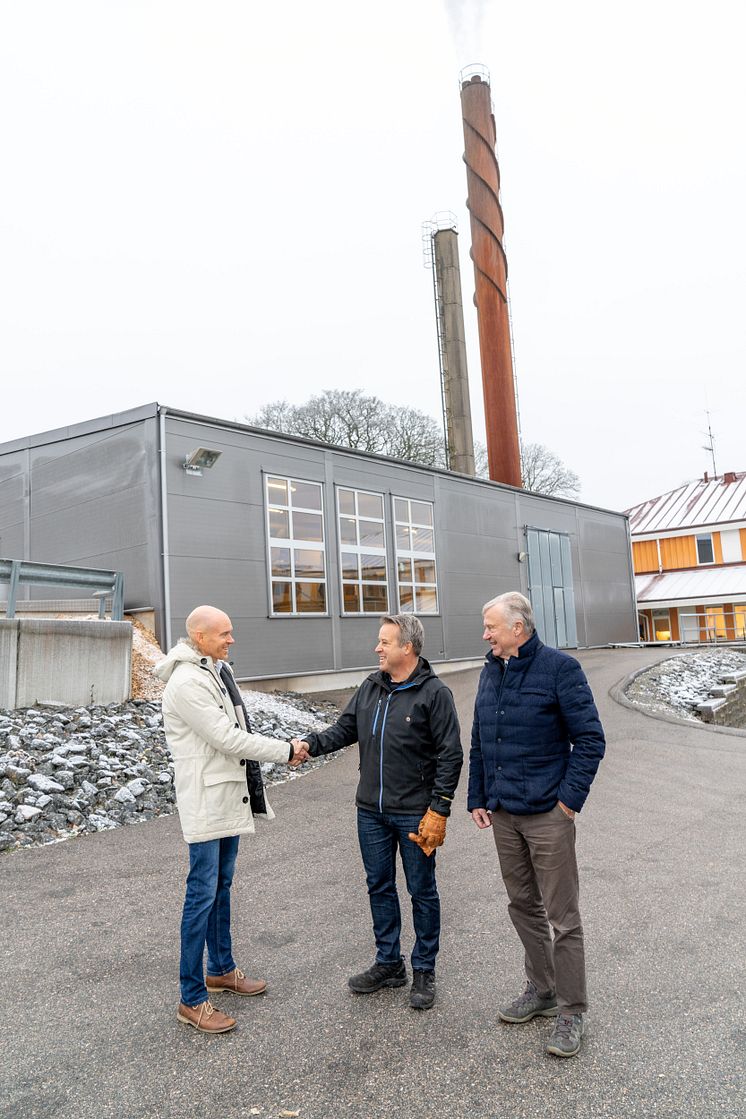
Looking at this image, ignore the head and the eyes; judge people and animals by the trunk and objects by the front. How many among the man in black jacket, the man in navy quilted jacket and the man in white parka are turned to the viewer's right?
1

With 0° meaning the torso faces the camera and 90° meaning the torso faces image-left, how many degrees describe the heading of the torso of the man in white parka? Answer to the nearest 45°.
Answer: approximately 270°

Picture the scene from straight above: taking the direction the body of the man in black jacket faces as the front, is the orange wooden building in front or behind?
behind

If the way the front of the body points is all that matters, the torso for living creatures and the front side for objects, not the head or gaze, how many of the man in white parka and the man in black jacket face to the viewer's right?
1

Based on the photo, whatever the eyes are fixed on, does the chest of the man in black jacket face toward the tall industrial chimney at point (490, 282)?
no

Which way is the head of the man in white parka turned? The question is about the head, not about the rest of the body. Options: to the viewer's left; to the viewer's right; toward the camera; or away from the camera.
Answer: to the viewer's right

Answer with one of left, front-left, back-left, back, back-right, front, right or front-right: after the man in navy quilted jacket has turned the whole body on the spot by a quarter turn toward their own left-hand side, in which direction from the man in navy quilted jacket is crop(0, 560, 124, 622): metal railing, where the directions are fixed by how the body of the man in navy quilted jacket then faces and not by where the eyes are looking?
back

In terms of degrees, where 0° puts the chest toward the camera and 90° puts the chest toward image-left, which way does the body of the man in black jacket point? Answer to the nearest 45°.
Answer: approximately 45°

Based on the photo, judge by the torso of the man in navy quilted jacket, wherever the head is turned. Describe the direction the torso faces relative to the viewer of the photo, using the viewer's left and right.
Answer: facing the viewer and to the left of the viewer

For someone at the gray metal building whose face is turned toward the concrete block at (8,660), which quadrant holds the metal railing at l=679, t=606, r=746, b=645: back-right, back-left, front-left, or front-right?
back-left

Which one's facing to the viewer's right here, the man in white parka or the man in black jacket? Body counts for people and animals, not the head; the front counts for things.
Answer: the man in white parka

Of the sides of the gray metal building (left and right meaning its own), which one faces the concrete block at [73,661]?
right

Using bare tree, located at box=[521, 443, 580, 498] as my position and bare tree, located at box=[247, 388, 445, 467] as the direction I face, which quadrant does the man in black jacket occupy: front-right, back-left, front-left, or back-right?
front-left

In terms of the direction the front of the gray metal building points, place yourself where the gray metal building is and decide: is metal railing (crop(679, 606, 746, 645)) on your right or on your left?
on your left

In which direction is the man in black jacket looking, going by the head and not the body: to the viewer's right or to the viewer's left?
to the viewer's left
